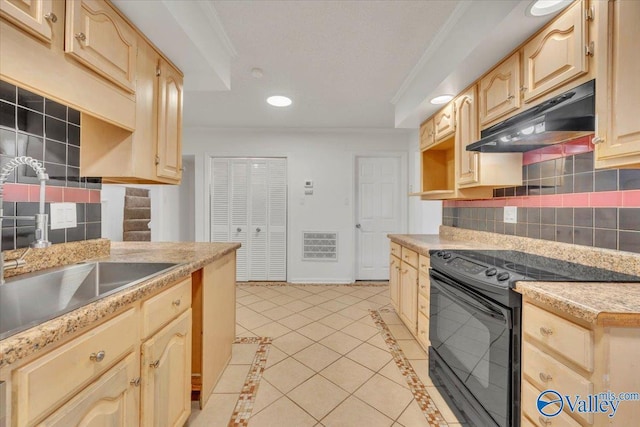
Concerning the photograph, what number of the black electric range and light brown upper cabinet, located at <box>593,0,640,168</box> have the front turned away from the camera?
0

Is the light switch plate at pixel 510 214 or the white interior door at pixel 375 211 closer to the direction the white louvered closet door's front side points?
the light switch plate

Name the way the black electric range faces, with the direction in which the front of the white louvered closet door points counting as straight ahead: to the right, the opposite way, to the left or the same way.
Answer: to the right

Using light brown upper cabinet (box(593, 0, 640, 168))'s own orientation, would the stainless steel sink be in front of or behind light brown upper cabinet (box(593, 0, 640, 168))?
in front

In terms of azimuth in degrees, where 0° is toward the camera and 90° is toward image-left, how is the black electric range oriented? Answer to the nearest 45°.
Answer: approximately 45°

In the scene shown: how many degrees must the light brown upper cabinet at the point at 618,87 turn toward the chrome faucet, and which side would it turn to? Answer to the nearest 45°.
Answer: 0° — it already faces it

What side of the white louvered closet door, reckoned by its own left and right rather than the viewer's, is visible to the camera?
front

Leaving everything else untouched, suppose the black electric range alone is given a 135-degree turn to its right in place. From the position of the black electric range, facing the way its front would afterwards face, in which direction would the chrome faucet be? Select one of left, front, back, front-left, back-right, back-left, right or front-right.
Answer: back-left

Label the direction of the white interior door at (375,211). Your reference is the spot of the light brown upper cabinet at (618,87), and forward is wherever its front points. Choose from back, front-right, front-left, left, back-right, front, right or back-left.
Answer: right

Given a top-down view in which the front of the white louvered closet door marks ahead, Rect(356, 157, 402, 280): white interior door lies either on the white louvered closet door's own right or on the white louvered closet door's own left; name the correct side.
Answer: on the white louvered closet door's own left

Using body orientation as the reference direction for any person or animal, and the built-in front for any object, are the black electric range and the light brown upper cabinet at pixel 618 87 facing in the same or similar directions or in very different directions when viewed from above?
same or similar directions

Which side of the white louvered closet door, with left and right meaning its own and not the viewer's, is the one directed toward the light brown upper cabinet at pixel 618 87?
front

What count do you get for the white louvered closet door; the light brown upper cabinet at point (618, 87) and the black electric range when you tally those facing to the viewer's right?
0

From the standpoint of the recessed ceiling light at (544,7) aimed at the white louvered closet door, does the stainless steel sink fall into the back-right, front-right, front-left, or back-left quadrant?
front-left

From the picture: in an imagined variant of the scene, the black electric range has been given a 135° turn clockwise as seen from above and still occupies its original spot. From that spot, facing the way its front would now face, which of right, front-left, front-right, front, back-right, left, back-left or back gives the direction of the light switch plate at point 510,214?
front

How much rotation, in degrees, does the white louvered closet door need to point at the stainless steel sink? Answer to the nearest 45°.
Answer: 0° — it already faces it

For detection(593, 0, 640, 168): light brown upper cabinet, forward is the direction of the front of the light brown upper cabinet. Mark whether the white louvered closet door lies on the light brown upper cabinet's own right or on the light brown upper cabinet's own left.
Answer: on the light brown upper cabinet's own right

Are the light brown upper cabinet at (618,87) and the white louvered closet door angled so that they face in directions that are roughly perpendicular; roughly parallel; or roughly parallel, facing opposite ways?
roughly perpendicular

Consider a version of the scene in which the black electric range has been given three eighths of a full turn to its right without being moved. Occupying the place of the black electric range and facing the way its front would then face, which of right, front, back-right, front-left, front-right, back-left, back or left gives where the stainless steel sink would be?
back-left

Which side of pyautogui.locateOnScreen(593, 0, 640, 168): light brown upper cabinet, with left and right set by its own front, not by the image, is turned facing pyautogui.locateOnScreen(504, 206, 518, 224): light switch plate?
right

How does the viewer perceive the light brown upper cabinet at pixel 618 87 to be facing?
facing the viewer and to the left of the viewer
